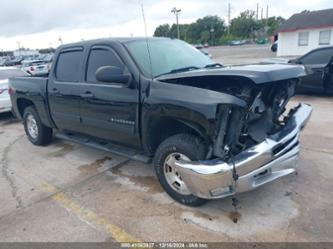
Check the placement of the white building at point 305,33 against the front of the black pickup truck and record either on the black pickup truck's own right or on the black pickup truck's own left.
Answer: on the black pickup truck's own left

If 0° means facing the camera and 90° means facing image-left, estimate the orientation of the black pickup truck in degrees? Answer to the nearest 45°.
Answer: approximately 315°
